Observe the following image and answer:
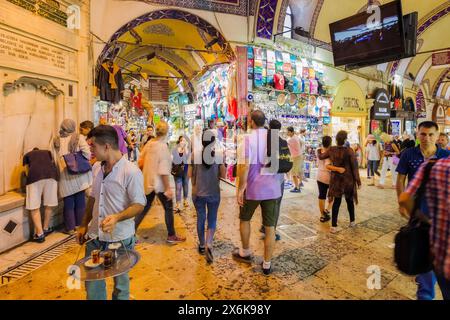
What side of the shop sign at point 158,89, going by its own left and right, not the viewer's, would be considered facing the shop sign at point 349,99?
left

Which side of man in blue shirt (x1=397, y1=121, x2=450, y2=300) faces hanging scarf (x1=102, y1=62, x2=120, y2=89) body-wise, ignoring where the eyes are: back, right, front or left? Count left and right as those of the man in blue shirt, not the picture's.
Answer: right

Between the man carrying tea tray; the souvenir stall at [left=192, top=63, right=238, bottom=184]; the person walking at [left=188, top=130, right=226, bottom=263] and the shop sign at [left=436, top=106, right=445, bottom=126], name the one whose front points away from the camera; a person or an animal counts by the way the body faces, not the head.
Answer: the person walking

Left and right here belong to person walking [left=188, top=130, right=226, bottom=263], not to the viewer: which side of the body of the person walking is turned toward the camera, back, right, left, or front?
back

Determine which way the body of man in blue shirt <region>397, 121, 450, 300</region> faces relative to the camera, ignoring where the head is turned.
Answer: toward the camera

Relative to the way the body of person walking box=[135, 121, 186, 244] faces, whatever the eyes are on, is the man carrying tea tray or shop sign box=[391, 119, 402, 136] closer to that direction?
the shop sign

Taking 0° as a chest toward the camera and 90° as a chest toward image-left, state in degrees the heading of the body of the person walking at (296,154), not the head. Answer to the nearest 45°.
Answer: approximately 135°

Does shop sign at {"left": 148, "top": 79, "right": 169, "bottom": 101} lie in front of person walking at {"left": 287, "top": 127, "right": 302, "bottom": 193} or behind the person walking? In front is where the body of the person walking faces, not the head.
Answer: in front

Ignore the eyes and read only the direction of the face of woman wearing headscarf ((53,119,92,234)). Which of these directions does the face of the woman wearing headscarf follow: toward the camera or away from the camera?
away from the camera

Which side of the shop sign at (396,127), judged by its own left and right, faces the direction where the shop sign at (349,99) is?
right

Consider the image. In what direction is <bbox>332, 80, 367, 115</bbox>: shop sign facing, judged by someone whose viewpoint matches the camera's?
facing the viewer
